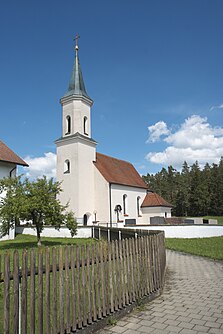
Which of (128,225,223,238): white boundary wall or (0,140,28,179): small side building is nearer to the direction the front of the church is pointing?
the small side building

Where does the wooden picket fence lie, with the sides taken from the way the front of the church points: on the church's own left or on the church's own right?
on the church's own left

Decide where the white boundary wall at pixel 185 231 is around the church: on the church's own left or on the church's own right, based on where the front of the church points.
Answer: on the church's own left

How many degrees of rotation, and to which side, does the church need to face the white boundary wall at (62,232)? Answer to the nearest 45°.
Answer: approximately 45° to its left

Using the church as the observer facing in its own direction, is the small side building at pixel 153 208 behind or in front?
behind

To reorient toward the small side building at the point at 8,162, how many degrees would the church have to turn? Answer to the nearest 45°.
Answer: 0° — it already faces it

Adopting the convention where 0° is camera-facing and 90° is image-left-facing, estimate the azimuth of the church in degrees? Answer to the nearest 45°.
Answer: approximately 45°
